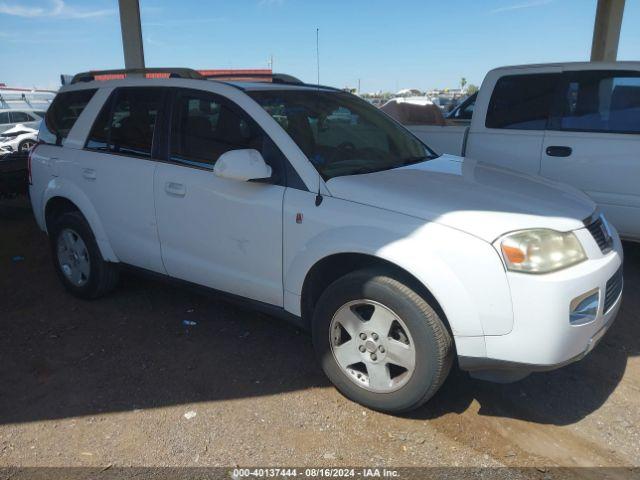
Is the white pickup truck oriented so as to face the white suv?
no

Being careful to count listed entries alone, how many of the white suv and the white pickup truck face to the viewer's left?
0

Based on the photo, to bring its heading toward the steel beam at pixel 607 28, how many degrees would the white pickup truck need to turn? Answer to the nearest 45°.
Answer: approximately 90° to its left

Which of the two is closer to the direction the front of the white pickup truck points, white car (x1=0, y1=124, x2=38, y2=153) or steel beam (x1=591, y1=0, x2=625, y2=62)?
the steel beam

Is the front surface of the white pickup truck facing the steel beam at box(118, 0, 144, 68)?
no

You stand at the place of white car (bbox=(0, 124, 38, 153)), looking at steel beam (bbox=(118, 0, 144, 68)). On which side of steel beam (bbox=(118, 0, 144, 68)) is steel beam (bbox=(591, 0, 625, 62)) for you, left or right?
left

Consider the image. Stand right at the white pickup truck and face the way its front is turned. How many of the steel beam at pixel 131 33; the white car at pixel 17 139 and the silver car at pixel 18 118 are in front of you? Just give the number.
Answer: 0

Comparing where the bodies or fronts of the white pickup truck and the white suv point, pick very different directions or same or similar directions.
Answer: same or similar directions

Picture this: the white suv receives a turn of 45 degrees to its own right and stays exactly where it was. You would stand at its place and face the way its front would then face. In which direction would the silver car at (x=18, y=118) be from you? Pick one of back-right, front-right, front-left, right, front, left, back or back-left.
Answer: back-right

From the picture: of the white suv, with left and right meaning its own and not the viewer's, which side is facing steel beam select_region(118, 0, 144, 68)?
back

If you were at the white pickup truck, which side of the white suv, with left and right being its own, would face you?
left

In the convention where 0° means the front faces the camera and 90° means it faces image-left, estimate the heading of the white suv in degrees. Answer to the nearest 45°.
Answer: approximately 315°

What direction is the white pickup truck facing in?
to the viewer's right

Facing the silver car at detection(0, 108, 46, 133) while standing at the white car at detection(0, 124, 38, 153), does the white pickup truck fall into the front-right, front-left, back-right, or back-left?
back-right

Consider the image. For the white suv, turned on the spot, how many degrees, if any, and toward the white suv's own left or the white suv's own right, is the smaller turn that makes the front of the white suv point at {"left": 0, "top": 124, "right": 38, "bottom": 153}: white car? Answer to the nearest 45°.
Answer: approximately 180°

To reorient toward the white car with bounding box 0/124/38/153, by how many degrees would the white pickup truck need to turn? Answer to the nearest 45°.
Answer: approximately 135° to its left

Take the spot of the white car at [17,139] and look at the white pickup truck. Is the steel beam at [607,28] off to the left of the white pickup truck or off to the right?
left
